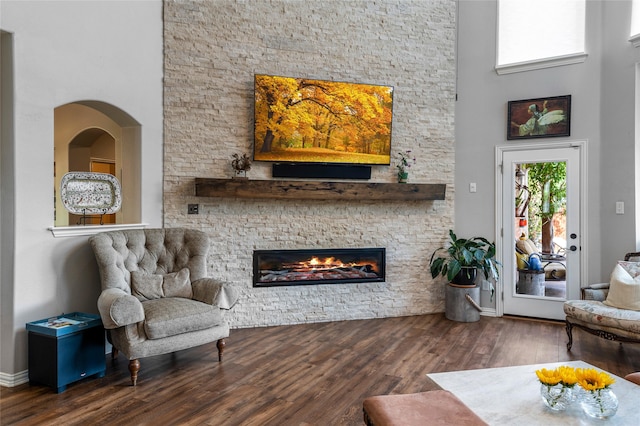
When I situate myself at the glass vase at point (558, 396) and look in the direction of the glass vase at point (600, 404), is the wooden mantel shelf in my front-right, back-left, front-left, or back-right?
back-left

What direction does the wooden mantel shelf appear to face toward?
toward the camera

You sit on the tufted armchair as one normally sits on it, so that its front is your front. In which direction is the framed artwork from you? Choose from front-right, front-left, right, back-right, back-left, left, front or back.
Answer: front-left

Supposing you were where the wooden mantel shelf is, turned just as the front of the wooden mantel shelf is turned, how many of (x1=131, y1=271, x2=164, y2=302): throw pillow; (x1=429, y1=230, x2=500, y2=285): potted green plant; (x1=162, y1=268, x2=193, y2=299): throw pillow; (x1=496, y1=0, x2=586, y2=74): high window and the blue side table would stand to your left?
2

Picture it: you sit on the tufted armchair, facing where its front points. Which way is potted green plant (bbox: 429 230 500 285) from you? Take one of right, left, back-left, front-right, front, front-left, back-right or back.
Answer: front-left

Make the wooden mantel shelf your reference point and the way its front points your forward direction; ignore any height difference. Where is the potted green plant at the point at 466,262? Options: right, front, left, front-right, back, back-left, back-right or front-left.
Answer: left

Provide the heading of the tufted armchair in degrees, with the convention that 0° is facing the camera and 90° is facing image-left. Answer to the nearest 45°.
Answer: approximately 315°

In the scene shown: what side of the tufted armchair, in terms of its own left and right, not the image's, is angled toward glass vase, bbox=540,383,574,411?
front

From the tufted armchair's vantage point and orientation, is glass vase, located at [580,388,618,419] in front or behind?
in front

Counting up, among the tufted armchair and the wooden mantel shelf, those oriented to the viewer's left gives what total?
0

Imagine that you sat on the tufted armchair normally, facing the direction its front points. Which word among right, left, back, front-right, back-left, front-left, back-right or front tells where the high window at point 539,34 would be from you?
front-left

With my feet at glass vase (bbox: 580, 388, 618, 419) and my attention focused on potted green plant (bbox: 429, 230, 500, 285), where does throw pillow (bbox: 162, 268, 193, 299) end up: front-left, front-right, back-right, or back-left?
front-left
